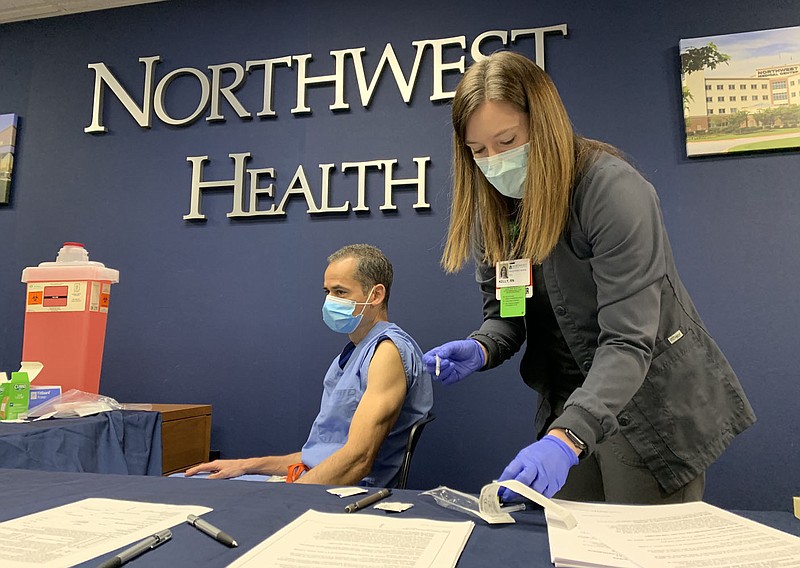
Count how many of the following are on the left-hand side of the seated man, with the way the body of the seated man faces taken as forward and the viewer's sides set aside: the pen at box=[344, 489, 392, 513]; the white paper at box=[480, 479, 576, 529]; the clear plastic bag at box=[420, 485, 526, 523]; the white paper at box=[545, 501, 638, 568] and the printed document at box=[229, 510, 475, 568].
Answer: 5

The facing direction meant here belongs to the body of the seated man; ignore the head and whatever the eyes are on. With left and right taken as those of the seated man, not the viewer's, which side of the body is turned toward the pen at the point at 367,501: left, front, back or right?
left

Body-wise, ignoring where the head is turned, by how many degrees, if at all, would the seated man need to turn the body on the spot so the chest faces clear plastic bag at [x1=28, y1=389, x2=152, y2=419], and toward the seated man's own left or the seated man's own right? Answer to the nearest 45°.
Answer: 0° — they already face it

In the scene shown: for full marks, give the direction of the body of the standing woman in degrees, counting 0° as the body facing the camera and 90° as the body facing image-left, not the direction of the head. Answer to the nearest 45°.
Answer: approximately 45°

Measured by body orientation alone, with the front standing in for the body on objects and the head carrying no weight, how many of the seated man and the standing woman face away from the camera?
0

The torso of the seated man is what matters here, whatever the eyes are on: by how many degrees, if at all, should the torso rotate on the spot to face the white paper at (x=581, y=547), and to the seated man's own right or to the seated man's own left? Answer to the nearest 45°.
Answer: approximately 90° to the seated man's own left

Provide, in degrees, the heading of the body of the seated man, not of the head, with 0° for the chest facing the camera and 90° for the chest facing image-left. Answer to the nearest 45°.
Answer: approximately 90°

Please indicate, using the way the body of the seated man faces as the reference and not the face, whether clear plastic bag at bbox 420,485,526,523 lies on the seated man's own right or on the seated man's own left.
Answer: on the seated man's own left

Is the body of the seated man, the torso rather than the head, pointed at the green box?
yes

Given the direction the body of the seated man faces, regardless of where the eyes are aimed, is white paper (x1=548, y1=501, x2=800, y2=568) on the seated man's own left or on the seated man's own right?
on the seated man's own left

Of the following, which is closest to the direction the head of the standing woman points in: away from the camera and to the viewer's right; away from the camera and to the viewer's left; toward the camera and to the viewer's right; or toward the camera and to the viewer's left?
toward the camera and to the viewer's left

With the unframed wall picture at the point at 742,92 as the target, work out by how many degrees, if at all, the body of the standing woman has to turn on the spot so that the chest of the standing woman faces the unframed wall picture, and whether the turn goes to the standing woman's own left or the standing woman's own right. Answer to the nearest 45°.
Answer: approximately 180°

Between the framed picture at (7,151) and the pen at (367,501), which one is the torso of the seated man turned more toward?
the framed picture

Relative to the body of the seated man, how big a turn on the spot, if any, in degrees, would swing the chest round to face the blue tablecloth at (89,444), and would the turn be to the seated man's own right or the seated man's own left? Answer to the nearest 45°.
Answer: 0° — they already face it
